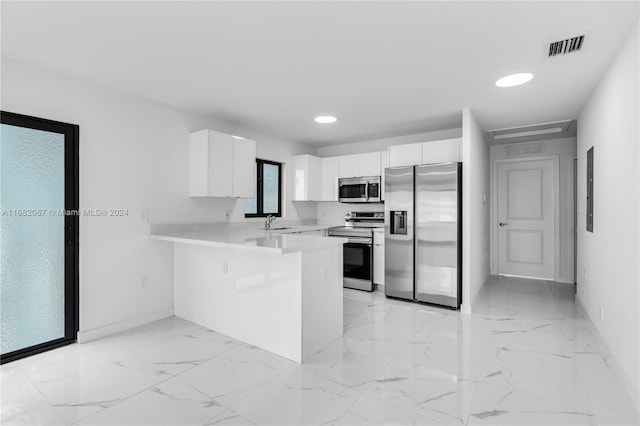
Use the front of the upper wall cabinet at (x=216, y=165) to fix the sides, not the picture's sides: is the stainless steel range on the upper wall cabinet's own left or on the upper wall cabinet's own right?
on the upper wall cabinet's own left

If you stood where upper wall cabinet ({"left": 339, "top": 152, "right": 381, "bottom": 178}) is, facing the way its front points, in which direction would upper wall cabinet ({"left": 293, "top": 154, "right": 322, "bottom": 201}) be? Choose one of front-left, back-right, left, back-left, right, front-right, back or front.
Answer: front-right

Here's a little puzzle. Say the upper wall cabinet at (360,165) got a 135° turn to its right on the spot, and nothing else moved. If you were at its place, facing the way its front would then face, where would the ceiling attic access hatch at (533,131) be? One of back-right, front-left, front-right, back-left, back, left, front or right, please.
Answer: right

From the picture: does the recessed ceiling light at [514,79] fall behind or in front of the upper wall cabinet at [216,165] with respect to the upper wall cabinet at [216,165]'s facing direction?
in front

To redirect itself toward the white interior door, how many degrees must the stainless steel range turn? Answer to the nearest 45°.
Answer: approximately 135° to its left

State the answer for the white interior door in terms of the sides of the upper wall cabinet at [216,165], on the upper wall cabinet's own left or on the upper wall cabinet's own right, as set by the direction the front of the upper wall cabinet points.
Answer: on the upper wall cabinet's own left

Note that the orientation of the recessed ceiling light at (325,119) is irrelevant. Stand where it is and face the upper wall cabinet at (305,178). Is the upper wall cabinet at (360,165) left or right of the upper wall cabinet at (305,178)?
right

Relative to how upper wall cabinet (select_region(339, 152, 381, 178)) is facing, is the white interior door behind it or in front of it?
behind

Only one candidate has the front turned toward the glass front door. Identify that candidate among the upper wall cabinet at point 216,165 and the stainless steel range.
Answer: the stainless steel range

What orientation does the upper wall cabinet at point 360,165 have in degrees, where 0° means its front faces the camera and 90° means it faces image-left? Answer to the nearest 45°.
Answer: approximately 45°

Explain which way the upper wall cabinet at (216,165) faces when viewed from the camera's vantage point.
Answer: facing the viewer and to the right of the viewer
